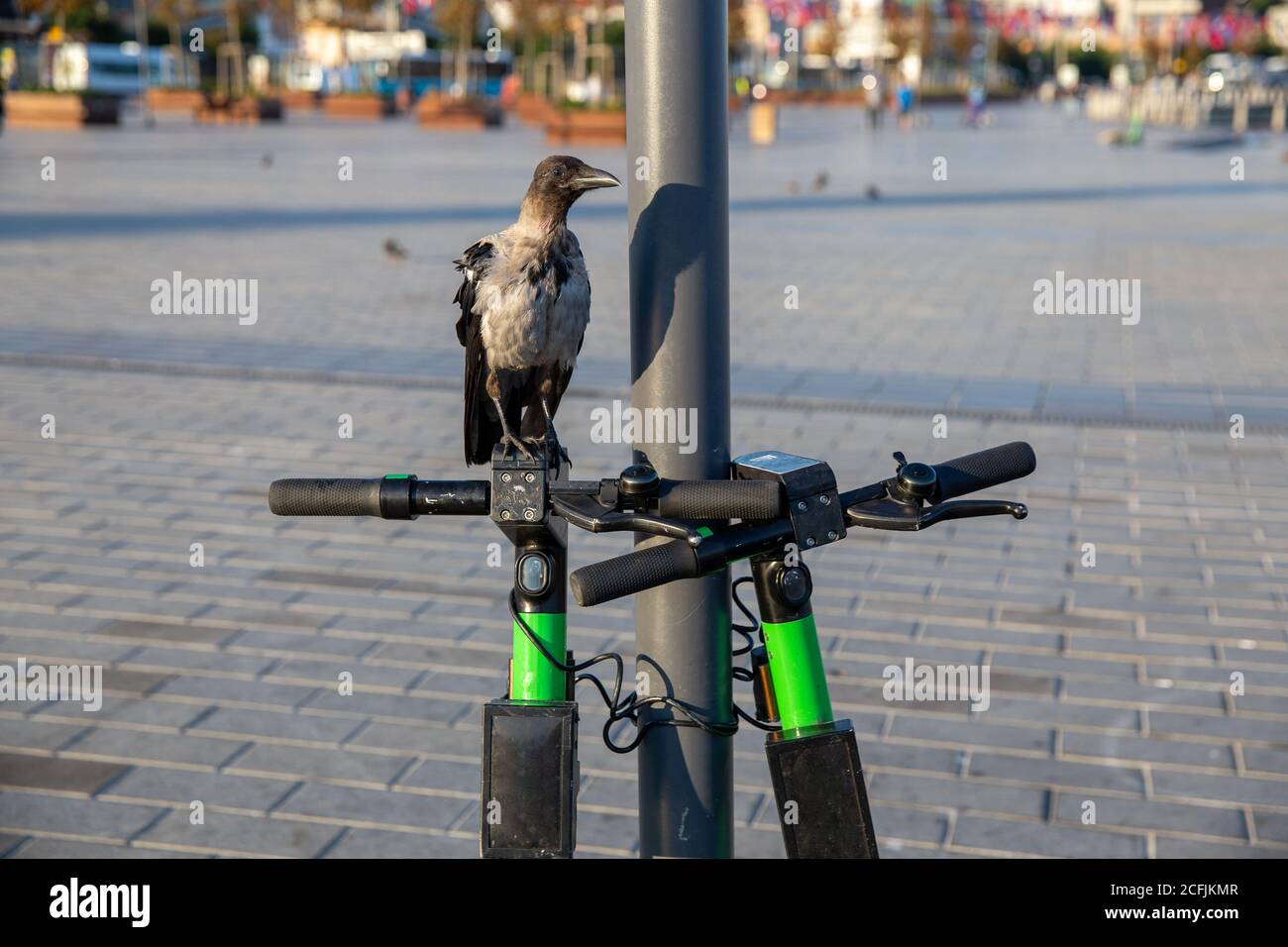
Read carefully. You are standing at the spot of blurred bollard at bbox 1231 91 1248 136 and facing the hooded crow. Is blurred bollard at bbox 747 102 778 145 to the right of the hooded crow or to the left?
right

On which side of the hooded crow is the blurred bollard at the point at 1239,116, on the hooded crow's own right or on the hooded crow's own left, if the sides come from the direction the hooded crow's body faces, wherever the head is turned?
on the hooded crow's own left

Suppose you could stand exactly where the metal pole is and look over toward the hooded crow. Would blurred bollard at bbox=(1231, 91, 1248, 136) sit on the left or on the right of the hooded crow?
right

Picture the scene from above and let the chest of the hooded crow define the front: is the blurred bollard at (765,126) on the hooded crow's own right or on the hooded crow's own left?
on the hooded crow's own left

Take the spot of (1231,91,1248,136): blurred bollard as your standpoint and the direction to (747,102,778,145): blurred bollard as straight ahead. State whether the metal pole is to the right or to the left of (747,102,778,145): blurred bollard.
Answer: left
